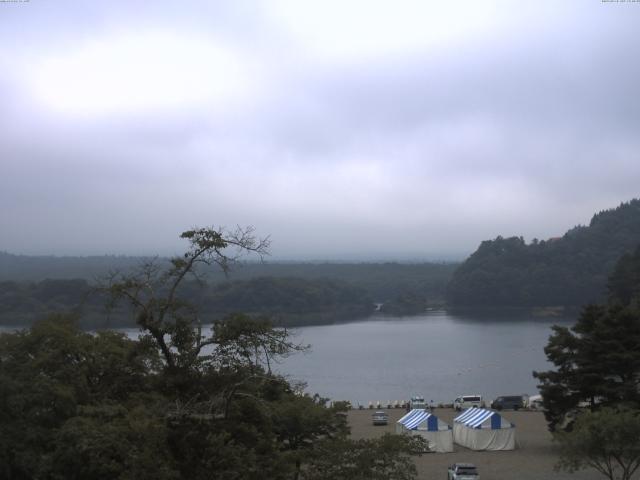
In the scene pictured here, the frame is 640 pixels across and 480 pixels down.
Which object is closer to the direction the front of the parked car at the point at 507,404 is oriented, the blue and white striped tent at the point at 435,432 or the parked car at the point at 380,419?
the parked car

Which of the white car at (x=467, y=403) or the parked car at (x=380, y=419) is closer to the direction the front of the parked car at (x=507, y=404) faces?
the white car

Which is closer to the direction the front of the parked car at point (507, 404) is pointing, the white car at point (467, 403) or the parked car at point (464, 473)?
the white car

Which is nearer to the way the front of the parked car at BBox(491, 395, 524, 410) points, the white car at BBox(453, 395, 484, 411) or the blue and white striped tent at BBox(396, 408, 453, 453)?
the white car

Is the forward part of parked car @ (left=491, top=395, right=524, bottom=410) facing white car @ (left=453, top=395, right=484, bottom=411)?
yes

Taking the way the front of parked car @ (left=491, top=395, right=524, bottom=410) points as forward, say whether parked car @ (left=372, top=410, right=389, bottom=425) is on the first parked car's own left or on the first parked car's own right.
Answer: on the first parked car's own left

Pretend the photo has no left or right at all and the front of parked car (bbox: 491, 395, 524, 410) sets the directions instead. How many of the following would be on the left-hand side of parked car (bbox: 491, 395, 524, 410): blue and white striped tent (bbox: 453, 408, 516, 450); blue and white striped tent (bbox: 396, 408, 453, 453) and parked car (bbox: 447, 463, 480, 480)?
3

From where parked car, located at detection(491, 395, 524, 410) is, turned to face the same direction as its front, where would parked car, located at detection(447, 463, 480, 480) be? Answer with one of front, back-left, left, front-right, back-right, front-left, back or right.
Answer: left

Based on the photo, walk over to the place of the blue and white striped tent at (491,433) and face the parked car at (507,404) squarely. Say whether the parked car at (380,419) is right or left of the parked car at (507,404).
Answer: left

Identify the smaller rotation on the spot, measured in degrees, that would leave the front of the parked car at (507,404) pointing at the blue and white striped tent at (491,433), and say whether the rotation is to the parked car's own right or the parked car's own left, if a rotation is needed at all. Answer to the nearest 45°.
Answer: approximately 90° to the parked car's own left

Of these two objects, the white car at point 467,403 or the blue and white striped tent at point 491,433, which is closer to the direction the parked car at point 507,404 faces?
the white car

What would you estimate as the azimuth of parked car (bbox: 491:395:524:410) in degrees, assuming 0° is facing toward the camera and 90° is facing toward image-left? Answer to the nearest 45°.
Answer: approximately 90°

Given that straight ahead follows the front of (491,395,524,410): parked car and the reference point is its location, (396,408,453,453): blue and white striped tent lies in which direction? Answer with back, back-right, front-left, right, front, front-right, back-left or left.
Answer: left
